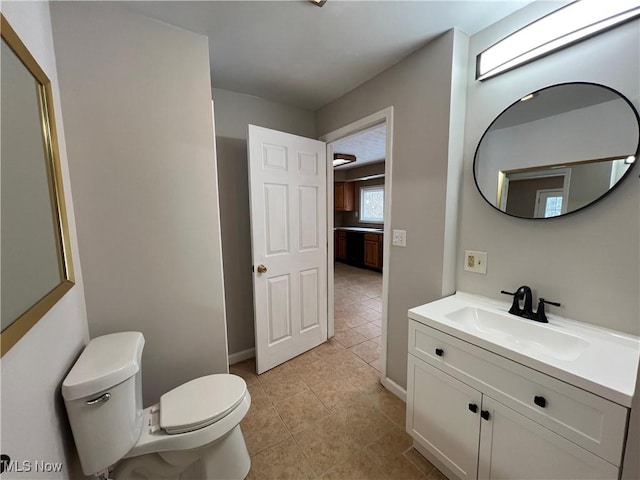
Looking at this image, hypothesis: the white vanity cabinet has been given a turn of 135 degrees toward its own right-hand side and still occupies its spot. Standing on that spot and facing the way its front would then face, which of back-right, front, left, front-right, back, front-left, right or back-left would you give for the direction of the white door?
left

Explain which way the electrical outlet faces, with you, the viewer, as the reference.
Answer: facing the viewer and to the left of the viewer

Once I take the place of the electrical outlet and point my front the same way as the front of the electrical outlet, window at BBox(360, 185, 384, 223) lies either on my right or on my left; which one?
on my right

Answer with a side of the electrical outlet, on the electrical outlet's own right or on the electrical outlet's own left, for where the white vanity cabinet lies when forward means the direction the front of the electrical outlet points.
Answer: on the electrical outlet's own left

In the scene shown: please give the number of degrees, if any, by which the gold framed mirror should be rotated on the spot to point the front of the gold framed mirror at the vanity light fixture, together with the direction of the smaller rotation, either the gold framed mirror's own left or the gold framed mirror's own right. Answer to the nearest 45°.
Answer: approximately 45° to the gold framed mirror's own right

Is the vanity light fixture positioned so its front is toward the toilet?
yes

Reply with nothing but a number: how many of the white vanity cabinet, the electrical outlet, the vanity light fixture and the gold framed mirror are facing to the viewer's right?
1

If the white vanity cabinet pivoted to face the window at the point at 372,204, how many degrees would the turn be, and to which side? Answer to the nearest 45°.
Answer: approximately 90° to its right

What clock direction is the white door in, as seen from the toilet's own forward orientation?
The white door is roughly at 11 o'clock from the toilet.

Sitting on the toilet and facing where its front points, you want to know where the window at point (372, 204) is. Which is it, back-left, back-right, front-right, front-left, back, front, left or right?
front-left

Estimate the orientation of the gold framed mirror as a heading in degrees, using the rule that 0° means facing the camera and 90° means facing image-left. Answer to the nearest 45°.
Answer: approximately 270°

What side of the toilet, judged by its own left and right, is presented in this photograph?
right

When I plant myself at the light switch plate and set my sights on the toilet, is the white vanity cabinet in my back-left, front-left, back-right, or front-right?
front-left
